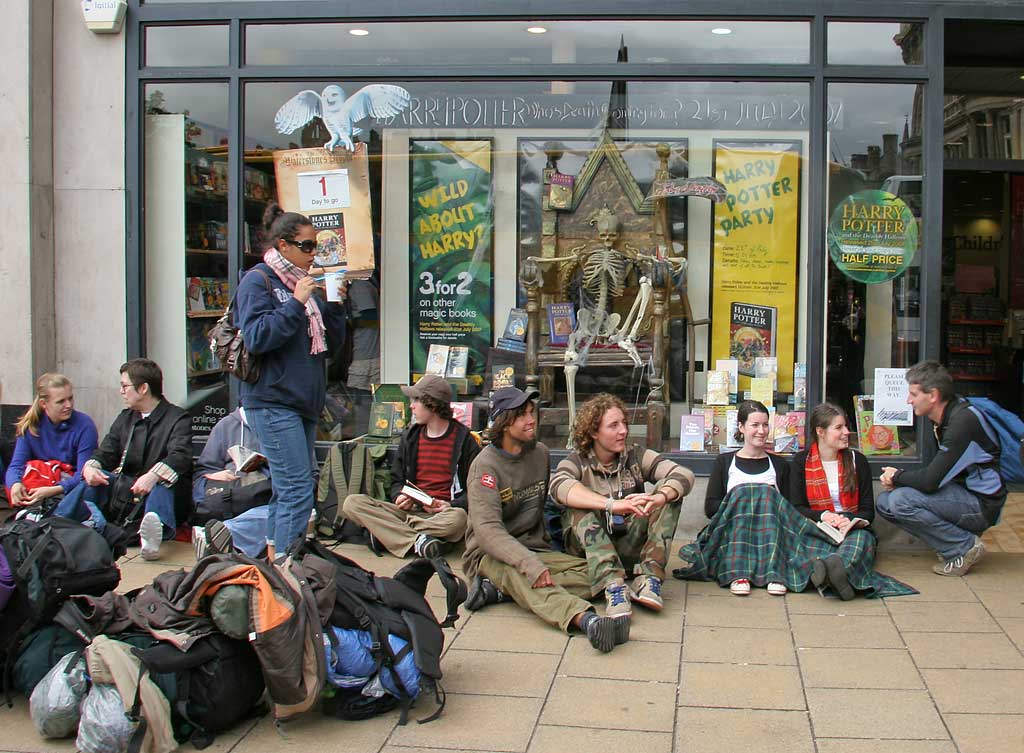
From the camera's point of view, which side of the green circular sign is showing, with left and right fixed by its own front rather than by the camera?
front

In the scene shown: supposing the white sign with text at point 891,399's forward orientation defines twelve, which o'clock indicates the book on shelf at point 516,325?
The book on shelf is roughly at 3 o'clock from the white sign with text.

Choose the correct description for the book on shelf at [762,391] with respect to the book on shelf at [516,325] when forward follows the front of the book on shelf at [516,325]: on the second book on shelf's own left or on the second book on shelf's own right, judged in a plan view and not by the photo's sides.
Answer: on the second book on shelf's own left

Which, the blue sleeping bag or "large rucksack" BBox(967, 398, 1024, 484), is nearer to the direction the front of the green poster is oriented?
the blue sleeping bag

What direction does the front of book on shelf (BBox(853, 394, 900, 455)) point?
toward the camera

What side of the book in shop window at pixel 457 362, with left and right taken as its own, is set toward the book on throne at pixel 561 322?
left

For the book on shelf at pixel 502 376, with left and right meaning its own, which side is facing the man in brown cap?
front

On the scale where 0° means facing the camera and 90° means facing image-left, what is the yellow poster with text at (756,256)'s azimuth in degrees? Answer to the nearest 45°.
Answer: approximately 0°

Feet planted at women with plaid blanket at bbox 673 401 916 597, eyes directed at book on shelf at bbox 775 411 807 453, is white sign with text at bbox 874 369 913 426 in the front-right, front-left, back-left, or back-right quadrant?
front-right
